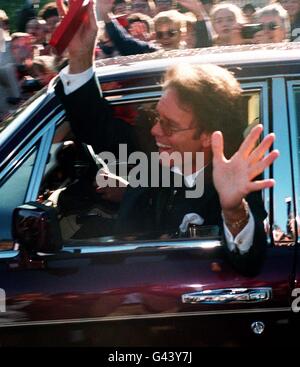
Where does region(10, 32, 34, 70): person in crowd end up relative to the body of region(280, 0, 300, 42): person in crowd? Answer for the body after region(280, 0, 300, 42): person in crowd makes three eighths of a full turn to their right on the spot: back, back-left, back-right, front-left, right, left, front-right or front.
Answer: front-left

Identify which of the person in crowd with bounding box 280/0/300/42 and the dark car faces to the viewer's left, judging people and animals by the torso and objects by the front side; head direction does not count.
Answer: the dark car

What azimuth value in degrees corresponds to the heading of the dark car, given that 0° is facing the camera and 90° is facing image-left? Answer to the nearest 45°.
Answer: approximately 90°

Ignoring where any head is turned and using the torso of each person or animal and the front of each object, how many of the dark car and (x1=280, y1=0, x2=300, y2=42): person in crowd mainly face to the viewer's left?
1

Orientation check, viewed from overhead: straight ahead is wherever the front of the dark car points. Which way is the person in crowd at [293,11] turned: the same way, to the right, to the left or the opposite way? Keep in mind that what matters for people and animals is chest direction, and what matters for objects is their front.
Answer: to the left

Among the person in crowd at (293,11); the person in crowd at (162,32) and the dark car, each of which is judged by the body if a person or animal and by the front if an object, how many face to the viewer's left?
1

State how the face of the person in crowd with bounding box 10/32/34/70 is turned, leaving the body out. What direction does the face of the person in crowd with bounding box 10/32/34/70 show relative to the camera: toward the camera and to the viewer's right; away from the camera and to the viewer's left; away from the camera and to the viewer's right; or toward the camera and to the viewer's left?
toward the camera and to the viewer's right

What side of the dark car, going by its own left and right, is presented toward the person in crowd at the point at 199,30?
right

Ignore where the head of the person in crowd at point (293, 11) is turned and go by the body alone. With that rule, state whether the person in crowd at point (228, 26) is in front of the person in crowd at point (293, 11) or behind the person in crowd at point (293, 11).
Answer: in front

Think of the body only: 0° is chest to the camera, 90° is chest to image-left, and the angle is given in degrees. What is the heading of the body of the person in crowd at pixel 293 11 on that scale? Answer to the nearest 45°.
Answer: approximately 0°

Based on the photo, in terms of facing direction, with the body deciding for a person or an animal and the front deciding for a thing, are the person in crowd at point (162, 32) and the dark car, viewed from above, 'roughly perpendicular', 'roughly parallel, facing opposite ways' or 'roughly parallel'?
roughly perpendicular
